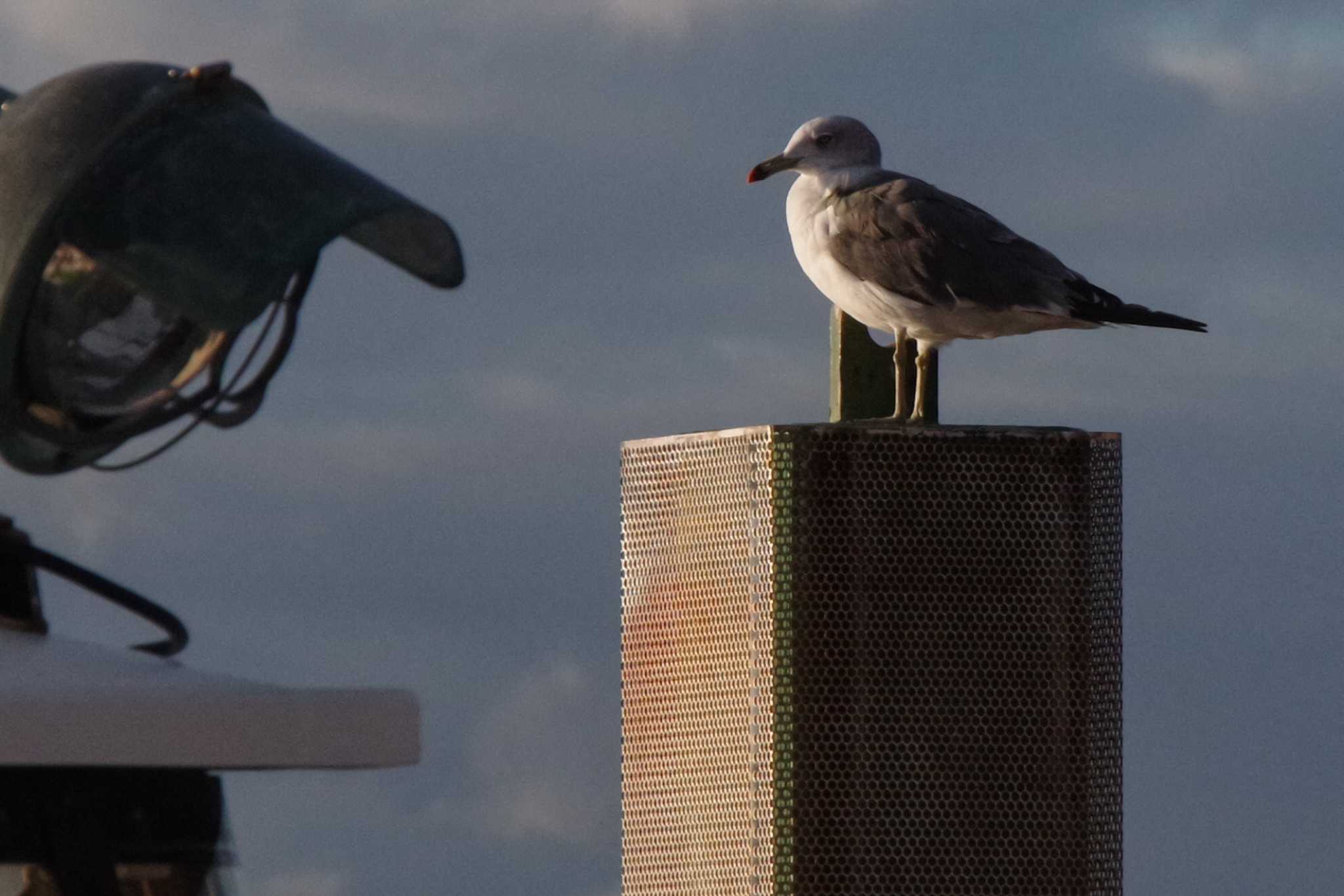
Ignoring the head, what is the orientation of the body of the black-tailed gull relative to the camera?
to the viewer's left

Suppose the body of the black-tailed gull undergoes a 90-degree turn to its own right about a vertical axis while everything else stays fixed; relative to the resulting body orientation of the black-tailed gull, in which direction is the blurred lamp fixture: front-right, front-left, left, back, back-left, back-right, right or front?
back
